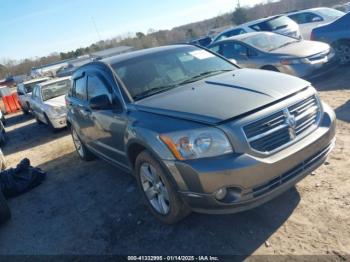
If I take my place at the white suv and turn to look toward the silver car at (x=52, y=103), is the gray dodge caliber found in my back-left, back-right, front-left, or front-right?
front-left

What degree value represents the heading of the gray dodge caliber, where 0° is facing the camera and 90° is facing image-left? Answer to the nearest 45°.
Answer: approximately 315°

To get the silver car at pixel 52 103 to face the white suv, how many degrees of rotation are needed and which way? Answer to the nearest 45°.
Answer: approximately 45° to its left

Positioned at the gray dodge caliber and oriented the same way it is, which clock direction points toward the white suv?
The white suv is roughly at 8 o'clock from the gray dodge caliber.

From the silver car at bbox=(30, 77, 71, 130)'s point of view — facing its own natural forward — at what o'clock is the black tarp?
The black tarp is roughly at 2 o'clock from the silver car.

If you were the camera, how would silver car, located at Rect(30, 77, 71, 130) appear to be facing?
facing the viewer and to the right of the viewer

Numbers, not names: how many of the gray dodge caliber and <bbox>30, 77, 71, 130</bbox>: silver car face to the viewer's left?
0

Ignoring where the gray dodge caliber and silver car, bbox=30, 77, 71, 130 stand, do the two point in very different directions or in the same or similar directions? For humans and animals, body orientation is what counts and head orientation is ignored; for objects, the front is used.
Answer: same or similar directions
